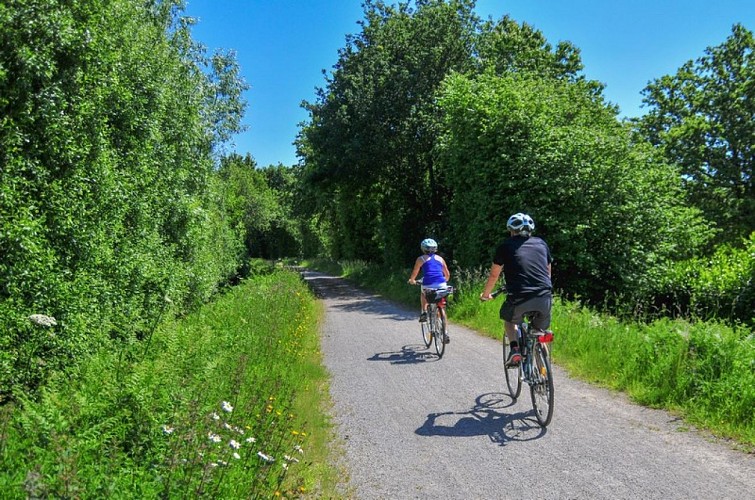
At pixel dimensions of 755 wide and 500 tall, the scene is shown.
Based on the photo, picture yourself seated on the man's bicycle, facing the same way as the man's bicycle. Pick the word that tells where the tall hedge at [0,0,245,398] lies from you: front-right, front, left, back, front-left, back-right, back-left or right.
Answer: left

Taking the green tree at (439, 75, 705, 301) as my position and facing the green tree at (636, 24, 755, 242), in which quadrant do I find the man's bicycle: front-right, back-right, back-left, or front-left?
back-right

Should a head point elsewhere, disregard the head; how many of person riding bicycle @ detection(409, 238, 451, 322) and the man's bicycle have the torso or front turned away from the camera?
2

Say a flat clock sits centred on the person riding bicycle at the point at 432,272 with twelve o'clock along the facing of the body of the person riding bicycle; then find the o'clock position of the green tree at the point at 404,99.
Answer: The green tree is roughly at 12 o'clock from the person riding bicycle.

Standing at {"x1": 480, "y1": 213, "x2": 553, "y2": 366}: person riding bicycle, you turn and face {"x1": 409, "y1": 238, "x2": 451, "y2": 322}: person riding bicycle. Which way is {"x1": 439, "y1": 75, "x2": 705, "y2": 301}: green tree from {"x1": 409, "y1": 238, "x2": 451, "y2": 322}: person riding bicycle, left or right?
right

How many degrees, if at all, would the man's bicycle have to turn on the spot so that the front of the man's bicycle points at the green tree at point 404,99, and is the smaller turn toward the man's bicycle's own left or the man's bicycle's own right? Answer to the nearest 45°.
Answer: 0° — it already faces it

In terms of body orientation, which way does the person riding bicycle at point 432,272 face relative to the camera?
away from the camera

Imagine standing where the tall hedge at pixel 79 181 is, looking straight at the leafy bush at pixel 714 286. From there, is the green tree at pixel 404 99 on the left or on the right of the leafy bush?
left

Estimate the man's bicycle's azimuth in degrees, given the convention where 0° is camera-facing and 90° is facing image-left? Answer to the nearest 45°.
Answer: approximately 180°

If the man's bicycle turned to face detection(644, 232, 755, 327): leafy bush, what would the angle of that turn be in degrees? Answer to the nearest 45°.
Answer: approximately 45° to its right

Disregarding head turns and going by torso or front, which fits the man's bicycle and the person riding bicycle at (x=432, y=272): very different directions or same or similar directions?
same or similar directions

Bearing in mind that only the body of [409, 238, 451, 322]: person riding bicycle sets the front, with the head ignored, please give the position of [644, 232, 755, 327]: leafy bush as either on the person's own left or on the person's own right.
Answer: on the person's own right

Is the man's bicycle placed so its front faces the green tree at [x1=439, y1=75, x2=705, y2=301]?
yes

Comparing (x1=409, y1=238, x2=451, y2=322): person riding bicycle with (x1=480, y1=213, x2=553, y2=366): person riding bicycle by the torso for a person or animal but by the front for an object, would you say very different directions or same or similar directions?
same or similar directions

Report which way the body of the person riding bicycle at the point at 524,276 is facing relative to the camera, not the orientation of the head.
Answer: away from the camera
